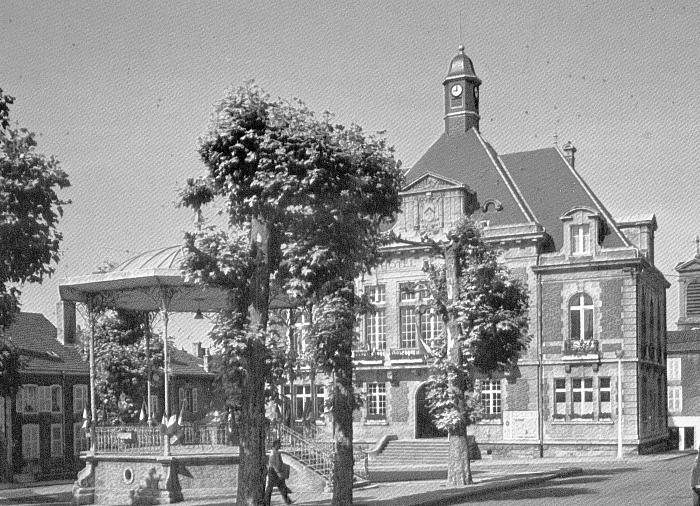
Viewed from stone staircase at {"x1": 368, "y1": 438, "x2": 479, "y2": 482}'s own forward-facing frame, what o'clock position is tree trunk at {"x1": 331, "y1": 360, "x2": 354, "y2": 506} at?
The tree trunk is roughly at 12 o'clock from the stone staircase.

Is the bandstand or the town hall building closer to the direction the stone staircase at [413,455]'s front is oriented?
the bandstand

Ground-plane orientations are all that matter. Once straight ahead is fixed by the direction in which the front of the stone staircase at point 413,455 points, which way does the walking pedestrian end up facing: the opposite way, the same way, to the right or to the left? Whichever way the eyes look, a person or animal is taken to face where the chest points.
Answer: to the left

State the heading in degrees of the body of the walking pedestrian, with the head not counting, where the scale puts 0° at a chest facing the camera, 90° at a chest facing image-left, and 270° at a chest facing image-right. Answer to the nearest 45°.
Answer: approximately 270°

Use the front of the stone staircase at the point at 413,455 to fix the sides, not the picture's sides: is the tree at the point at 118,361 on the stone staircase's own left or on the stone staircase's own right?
on the stone staircase's own right

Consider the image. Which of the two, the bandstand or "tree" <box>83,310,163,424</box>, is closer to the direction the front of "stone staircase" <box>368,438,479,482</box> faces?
the bandstand
